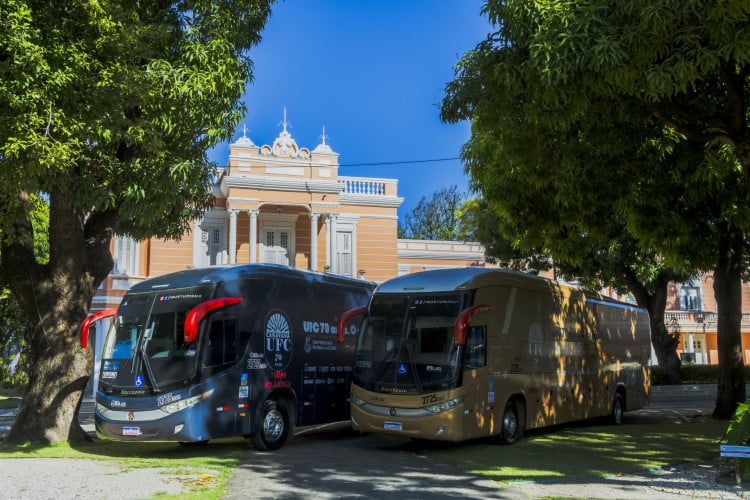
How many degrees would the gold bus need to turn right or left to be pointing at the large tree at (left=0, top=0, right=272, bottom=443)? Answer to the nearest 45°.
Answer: approximately 45° to its right

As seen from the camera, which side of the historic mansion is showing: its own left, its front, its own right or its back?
front

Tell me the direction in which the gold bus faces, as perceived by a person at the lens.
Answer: facing the viewer and to the left of the viewer

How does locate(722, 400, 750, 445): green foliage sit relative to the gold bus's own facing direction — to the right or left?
on its left

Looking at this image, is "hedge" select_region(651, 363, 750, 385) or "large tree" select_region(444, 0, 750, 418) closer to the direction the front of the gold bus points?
the large tree

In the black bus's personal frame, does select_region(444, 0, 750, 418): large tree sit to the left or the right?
on its left

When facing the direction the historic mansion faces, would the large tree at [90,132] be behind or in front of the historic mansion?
in front

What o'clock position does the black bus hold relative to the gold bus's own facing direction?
The black bus is roughly at 1 o'clock from the gold bus.

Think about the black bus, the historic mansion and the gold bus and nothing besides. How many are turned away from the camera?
0

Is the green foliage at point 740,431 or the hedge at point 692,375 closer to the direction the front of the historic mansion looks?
the green foliage

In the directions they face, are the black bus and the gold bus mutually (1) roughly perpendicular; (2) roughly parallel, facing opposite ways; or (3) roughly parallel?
roughly parallel

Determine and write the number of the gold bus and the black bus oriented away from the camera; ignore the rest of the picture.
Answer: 0

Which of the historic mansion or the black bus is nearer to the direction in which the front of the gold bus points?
the black bus

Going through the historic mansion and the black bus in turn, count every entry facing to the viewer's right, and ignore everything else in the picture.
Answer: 0

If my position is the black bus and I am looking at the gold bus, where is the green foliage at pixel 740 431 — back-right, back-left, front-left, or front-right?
front-right

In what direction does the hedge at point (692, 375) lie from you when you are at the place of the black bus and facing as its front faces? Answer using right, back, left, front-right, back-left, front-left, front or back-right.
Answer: back
